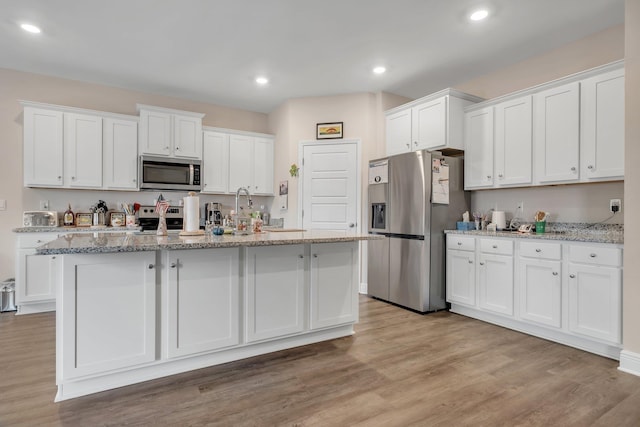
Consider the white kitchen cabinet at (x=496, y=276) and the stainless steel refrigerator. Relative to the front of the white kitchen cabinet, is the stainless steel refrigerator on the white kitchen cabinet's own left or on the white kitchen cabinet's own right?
on the white kitchen cabinet's own right

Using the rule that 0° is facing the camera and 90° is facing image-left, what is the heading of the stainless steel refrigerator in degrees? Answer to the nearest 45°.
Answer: approximately 45°

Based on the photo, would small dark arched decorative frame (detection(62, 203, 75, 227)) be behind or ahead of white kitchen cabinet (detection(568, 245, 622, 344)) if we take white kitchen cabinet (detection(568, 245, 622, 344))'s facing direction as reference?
ahead

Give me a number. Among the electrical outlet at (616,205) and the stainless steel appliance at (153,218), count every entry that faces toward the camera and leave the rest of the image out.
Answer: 2

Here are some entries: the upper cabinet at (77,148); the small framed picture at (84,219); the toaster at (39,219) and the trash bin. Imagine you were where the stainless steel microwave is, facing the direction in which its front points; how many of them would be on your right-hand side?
4

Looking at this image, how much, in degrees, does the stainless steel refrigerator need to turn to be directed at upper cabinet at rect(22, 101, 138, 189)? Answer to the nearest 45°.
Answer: approximately 45° to its right

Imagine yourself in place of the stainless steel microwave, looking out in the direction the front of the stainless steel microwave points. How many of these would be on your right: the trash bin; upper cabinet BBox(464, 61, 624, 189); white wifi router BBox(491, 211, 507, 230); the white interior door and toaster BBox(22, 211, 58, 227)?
2

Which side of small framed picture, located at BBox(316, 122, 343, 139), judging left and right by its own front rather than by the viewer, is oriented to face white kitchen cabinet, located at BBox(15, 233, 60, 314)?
right

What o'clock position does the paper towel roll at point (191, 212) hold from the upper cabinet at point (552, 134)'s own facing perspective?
The paper towel roll is roughly at 12 o'clock from the upper cabinet.

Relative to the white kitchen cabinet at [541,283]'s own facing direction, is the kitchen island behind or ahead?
ahead

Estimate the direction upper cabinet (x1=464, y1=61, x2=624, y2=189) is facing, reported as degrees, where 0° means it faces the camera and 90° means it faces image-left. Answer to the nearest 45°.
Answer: approximately 45°
